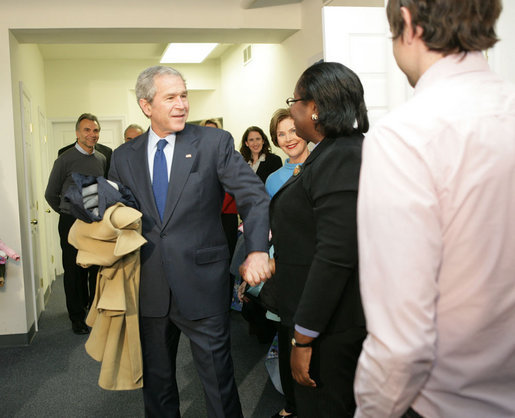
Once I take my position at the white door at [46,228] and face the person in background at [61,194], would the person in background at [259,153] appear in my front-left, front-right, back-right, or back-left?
front-left

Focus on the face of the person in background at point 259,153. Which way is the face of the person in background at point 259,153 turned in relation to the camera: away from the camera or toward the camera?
toward the camera

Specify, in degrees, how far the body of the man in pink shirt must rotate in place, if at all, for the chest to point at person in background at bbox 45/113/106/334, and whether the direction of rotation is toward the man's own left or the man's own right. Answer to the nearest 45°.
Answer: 0° — they already face them

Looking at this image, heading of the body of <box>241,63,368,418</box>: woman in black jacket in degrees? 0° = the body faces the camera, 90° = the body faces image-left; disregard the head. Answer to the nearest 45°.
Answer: approximately 90°

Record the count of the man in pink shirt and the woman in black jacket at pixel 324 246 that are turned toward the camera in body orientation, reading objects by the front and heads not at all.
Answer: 0

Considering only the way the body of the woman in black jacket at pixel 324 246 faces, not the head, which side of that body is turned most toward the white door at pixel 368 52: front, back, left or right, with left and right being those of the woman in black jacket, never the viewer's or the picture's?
right

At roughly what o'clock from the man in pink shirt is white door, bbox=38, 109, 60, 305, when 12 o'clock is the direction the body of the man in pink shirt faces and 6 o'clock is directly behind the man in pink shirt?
The white door is roughly at 12 o'clock from the man in pink shirt.

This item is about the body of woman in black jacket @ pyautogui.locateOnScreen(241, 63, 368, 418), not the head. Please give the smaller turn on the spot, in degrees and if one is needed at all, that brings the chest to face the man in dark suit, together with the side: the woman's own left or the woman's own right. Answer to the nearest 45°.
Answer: approximately 45° to the woman's own right

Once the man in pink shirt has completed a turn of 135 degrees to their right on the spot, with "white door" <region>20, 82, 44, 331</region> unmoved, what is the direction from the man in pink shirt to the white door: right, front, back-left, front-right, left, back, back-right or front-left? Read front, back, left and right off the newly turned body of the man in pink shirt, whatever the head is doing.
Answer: back-left

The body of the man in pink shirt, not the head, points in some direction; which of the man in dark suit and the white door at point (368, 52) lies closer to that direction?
the man in dark suit

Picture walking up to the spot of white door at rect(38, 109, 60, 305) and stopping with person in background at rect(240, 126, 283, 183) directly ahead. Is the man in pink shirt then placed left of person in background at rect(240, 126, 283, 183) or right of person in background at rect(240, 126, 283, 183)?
right

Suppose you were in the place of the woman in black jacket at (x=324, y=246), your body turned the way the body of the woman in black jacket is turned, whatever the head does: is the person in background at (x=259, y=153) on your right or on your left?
on your right

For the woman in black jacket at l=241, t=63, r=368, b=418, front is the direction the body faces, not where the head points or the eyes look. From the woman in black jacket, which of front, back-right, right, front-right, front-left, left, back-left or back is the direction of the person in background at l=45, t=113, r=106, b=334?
front-right

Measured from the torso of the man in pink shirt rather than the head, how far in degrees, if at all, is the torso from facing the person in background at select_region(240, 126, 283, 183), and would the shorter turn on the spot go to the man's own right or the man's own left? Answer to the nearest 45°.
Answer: approximately 45° to the man's own right

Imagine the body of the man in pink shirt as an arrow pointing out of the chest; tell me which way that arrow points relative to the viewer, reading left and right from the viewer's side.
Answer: facing away from the viewer and to the left of the viewer
